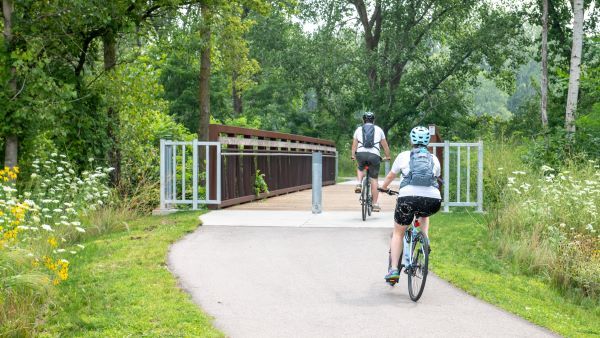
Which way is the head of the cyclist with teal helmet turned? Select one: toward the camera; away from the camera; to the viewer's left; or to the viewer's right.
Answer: away from the camera

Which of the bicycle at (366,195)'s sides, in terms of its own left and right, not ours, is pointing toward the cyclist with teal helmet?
back

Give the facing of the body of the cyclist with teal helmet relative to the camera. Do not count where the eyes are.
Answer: away from the camera

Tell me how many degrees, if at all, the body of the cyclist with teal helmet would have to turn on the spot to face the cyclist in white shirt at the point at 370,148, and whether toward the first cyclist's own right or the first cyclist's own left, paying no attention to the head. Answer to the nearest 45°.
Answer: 0° — they already face them

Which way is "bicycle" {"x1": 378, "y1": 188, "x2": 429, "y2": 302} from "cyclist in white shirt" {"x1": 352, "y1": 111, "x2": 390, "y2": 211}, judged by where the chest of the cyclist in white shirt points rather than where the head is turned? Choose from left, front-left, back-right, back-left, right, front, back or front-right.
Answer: back

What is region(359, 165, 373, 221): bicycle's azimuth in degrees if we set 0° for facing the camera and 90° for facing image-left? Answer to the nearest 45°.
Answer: approximately 180°

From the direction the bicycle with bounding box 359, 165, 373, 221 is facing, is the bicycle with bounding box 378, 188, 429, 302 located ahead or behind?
behind

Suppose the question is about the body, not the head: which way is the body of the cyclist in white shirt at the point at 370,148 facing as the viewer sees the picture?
away from the camera

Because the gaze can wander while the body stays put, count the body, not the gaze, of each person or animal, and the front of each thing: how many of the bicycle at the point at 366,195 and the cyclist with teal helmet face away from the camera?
2
